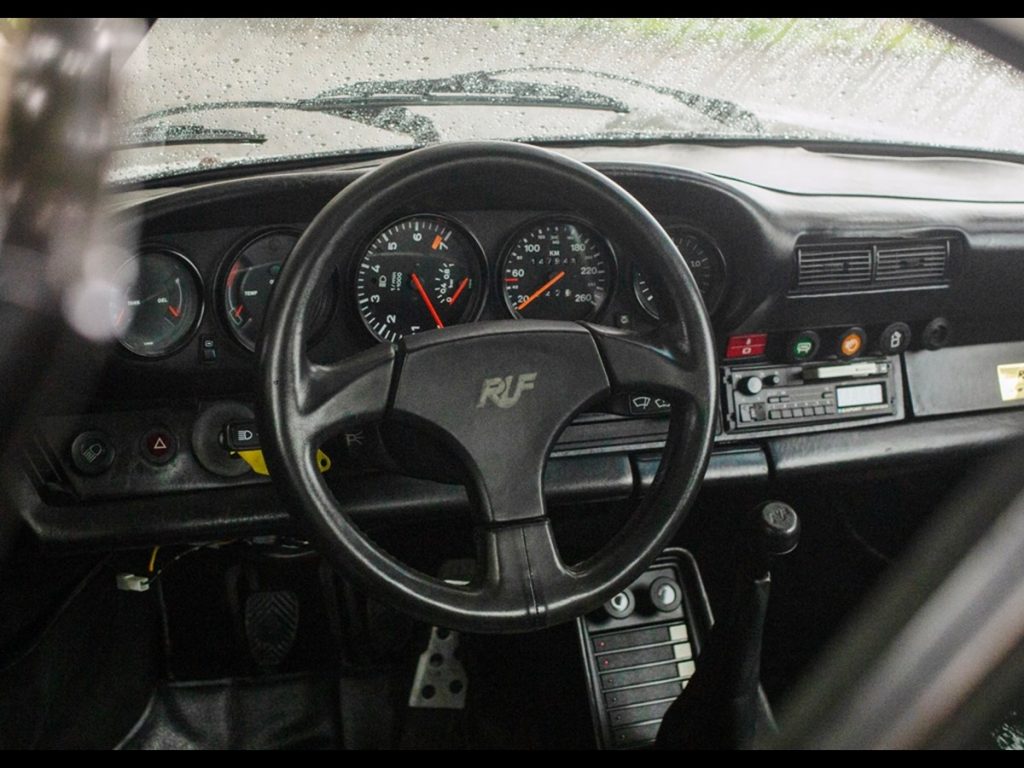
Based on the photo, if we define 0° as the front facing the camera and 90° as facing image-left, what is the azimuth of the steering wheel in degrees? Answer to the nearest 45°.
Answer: approximately 0°
